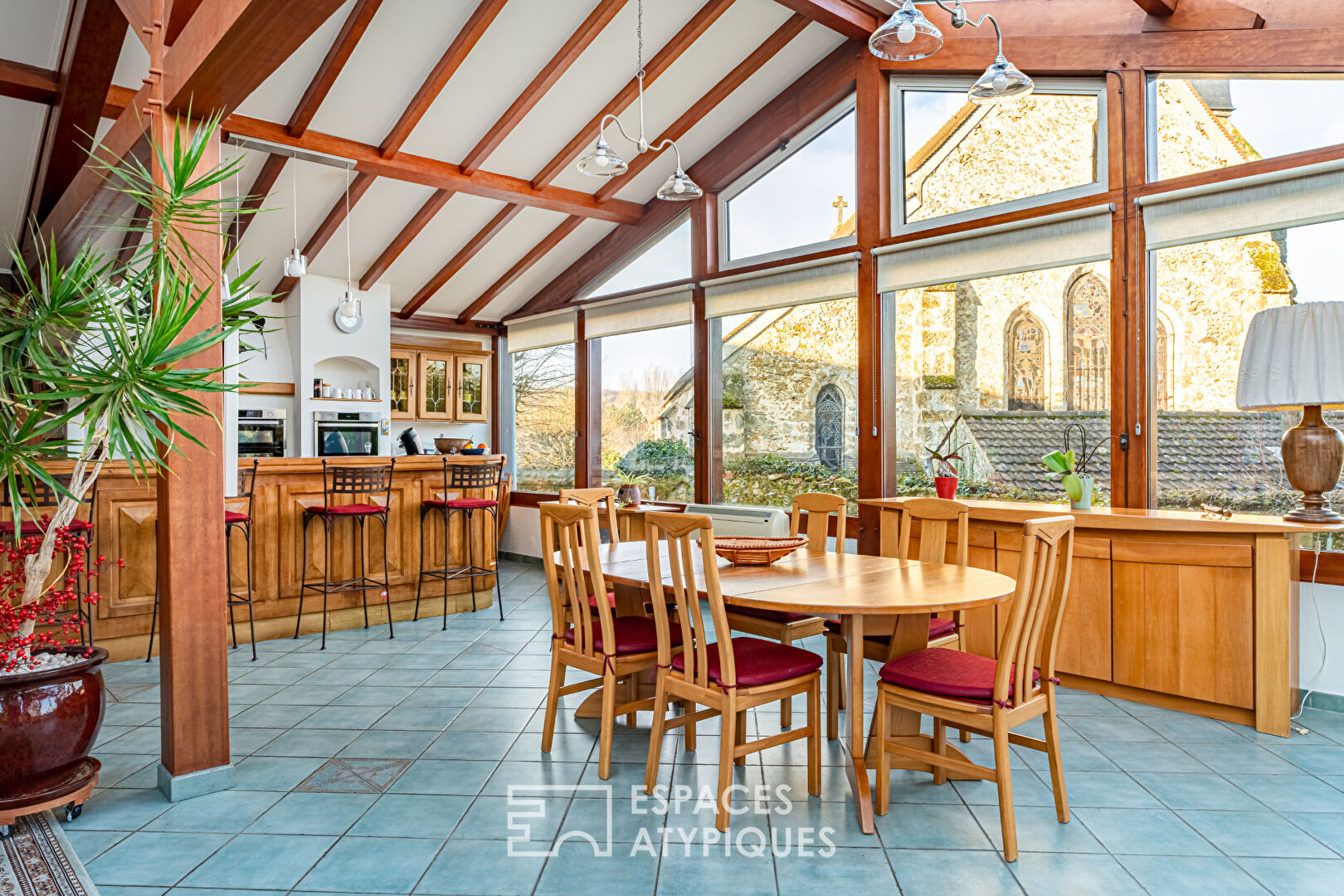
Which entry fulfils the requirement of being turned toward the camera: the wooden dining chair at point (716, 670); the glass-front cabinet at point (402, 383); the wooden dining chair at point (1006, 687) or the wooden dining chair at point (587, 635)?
the glass-front cabinet

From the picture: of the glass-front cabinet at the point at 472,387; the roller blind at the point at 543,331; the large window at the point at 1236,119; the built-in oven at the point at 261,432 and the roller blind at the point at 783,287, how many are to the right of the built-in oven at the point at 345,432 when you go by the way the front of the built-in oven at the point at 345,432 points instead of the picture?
1

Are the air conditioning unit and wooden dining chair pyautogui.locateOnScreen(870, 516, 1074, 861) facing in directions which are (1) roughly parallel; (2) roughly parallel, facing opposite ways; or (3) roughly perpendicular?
roughly perpendicular

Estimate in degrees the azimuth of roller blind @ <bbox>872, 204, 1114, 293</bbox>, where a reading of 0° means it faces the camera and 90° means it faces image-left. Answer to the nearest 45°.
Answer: approximately 45°

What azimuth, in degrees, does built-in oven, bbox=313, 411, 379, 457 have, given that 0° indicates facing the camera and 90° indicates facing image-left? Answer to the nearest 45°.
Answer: approximately 0°

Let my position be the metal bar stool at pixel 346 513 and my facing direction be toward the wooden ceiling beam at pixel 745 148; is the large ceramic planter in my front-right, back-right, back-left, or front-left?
back-right

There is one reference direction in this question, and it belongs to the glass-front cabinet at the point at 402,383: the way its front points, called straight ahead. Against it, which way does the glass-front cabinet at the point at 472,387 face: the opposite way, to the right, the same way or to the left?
the same way

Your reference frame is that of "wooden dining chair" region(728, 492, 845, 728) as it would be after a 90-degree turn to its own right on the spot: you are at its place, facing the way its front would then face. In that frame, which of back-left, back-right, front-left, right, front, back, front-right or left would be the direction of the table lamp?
back-right

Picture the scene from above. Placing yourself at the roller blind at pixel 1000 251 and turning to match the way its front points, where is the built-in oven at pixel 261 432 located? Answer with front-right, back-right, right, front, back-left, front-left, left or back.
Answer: front-right

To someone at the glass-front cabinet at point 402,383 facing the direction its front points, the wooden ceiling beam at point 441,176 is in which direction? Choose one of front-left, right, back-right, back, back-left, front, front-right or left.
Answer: front

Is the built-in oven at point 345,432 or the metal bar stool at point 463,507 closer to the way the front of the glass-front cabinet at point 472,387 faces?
the metal bar stool

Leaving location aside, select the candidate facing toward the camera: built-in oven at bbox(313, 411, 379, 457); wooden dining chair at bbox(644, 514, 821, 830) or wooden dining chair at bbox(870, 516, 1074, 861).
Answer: the built-in oven

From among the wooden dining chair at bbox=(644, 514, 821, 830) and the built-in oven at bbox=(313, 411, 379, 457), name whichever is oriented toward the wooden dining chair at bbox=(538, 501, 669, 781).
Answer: the built-in oven

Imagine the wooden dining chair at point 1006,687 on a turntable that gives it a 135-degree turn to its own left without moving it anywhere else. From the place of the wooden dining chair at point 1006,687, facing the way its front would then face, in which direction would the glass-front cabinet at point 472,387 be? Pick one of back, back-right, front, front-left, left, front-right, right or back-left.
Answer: back-right

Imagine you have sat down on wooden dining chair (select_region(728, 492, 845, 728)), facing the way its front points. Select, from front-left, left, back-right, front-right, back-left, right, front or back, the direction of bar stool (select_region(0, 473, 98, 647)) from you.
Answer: front-right

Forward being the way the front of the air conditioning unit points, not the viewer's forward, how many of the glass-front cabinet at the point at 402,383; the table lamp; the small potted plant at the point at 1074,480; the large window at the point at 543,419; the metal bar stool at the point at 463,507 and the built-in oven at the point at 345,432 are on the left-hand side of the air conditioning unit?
2

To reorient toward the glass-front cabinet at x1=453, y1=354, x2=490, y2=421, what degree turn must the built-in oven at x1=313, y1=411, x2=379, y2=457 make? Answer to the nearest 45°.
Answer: approximately 135° to its left

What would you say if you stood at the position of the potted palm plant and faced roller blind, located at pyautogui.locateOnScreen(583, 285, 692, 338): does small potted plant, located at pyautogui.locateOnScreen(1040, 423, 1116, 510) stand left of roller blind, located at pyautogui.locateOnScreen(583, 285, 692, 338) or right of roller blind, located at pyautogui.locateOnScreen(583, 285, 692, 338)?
right

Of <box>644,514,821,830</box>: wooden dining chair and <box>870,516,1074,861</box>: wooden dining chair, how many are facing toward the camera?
0

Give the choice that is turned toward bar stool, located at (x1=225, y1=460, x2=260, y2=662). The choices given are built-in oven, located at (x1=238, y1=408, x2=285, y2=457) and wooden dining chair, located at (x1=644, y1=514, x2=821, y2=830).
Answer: the built-in oven
